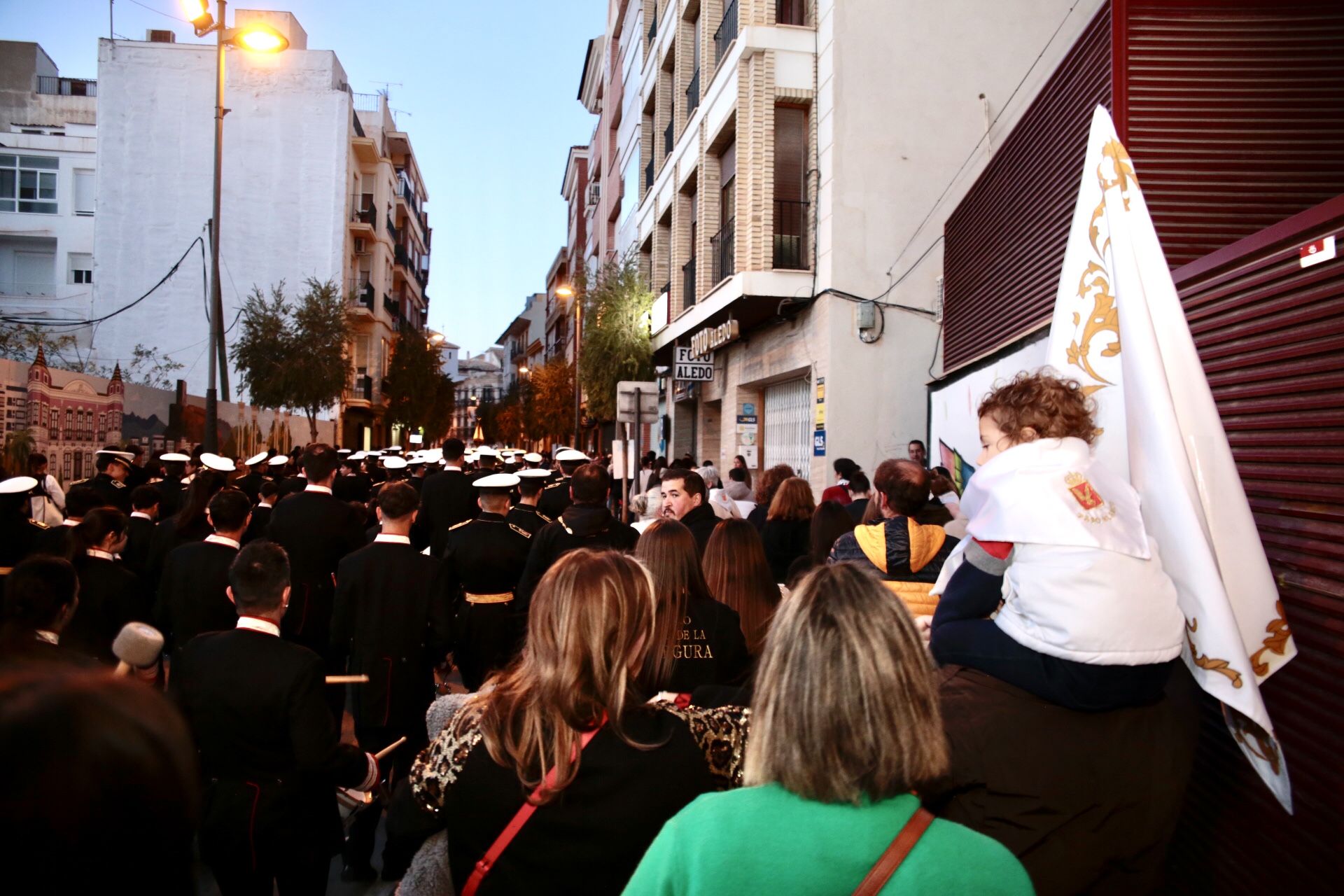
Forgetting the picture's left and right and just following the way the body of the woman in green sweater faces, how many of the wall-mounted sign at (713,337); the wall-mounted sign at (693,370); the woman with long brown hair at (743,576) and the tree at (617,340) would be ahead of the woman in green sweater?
4

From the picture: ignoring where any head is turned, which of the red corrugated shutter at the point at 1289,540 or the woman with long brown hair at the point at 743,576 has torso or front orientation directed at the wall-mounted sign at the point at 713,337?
the woman with long brown hair

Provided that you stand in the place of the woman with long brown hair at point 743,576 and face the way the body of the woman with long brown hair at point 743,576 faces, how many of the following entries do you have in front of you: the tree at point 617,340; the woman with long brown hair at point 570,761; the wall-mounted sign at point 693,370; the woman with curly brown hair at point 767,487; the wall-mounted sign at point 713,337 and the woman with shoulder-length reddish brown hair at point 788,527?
5

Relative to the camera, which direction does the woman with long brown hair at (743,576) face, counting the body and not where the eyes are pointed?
away from the camera

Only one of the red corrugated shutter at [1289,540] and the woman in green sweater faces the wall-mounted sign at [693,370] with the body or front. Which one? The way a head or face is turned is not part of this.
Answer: the woman in green sweater

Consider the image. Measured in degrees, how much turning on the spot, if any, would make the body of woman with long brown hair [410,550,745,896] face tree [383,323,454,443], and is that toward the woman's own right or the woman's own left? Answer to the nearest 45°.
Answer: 0° — they already face it

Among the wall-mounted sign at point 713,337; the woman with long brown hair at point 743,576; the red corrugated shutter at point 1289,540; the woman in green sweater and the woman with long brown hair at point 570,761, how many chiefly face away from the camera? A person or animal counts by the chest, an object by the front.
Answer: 3

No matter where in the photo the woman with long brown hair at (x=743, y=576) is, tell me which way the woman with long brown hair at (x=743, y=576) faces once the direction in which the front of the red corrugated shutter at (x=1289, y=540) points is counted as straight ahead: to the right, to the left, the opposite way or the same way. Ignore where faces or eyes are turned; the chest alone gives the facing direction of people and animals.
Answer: to the right

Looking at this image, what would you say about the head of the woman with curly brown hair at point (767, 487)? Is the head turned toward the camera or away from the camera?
away from the camera

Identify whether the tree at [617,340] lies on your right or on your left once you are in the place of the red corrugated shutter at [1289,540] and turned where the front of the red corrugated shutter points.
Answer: on your right

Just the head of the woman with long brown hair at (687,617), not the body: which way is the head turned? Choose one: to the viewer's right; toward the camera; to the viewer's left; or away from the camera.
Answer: away from the camera

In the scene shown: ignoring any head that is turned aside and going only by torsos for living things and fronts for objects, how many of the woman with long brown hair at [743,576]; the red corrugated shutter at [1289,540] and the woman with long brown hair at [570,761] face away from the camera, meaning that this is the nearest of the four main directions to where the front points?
2

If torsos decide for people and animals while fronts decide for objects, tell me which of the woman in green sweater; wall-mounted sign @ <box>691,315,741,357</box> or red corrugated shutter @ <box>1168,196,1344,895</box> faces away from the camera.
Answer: the woman in green sweater

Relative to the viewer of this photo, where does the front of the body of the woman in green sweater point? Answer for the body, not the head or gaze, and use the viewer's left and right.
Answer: facing away from the viewer

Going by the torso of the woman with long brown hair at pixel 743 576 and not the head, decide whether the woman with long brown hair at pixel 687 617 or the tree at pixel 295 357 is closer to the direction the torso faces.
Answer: the tree

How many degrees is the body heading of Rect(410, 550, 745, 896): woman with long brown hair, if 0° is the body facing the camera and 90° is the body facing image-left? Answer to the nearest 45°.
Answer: approximately 180°

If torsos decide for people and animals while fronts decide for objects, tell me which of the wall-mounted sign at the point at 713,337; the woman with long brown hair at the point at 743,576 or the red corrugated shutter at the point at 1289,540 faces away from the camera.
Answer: the woman with long brown hair

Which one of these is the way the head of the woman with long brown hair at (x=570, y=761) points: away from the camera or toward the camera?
away from the camera
